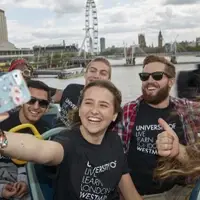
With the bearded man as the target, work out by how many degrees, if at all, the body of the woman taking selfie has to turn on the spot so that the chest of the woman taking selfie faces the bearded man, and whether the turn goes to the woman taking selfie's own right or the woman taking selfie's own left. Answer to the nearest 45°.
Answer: approximately 135° to the woman taking selfie's own left

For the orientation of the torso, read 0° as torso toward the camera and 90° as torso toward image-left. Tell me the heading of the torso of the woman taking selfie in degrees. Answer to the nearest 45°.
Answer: approximately 0°
